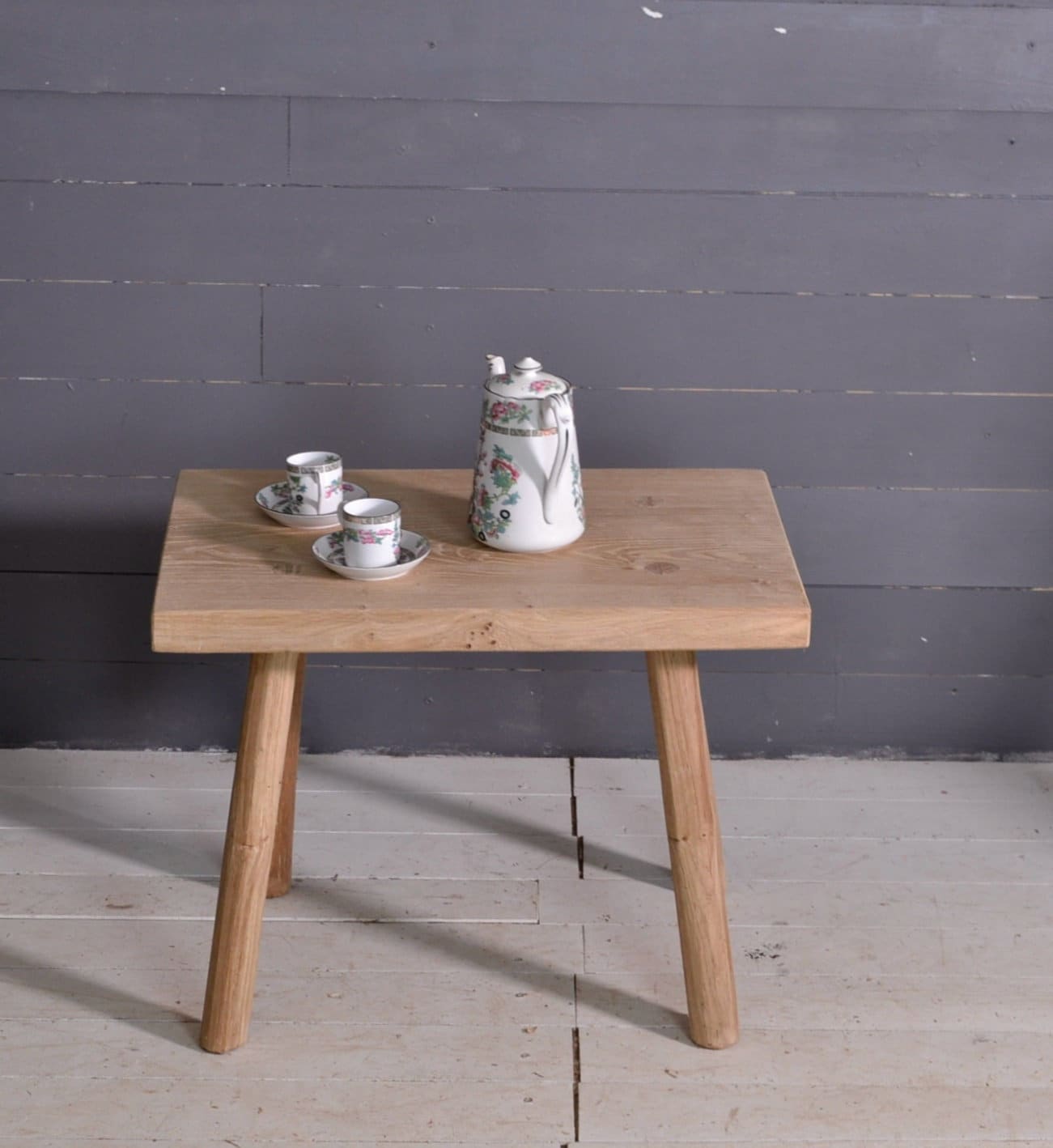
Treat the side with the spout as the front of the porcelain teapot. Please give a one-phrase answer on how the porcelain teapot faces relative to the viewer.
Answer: facing away from the viewer and to the left of the viewer
